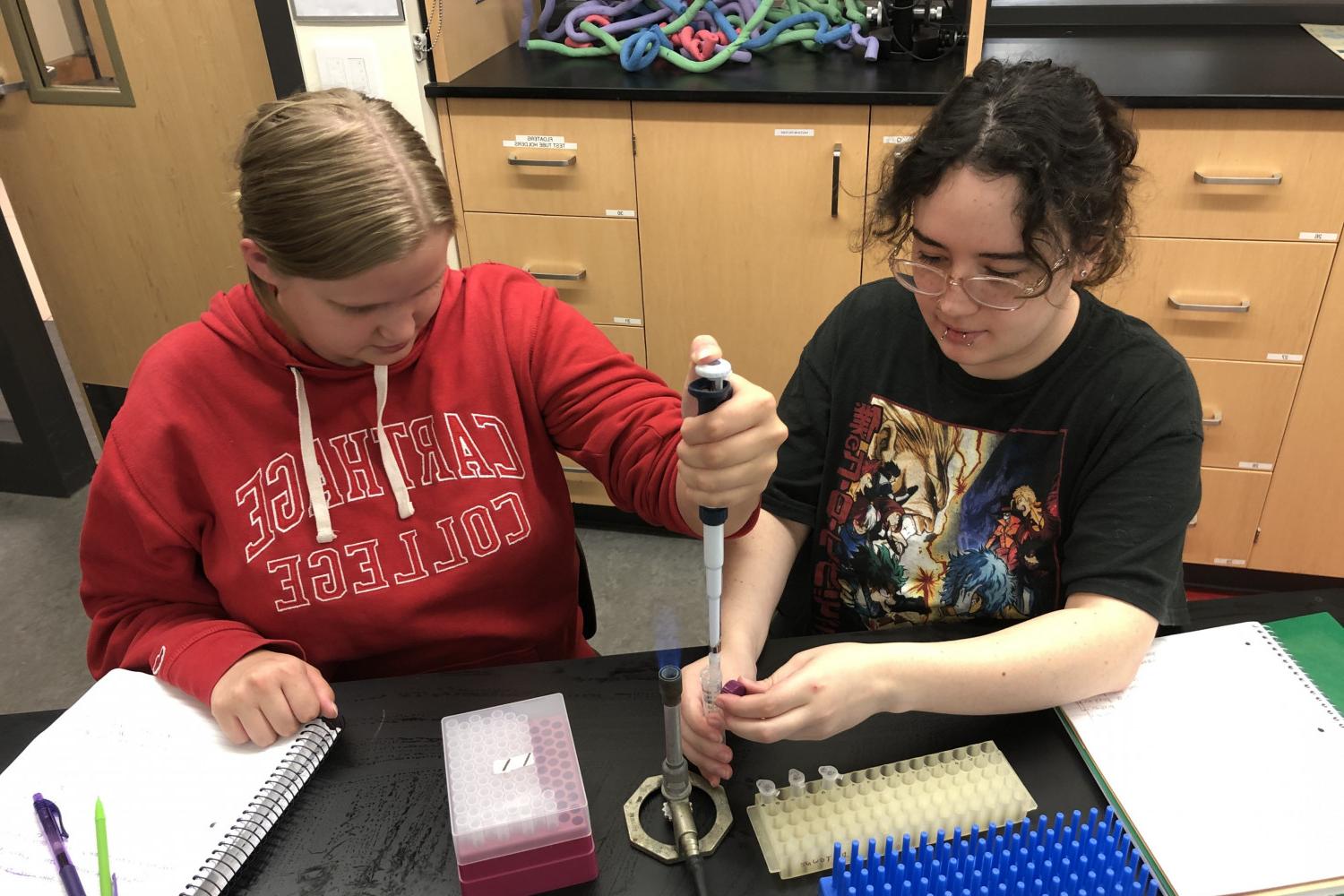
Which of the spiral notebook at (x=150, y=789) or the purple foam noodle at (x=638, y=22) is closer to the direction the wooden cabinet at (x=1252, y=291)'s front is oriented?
the spiral notebook

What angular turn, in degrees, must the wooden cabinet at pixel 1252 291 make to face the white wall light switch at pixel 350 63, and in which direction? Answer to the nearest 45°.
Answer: approximately 90° to its right

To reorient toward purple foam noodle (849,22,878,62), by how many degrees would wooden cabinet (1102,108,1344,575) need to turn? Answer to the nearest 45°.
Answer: approximately 90° to its right

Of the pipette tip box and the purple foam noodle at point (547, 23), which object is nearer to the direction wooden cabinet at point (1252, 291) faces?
the pipette tip box

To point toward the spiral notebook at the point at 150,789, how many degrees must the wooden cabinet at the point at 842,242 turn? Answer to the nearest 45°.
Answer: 0° — it already faces it

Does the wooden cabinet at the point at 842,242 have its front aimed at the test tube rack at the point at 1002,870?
yes

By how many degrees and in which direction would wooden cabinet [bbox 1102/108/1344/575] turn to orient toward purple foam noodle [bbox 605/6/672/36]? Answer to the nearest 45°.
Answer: approximately 90° to its right

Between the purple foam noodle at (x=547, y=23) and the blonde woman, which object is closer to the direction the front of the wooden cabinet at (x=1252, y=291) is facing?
the blonde woman
